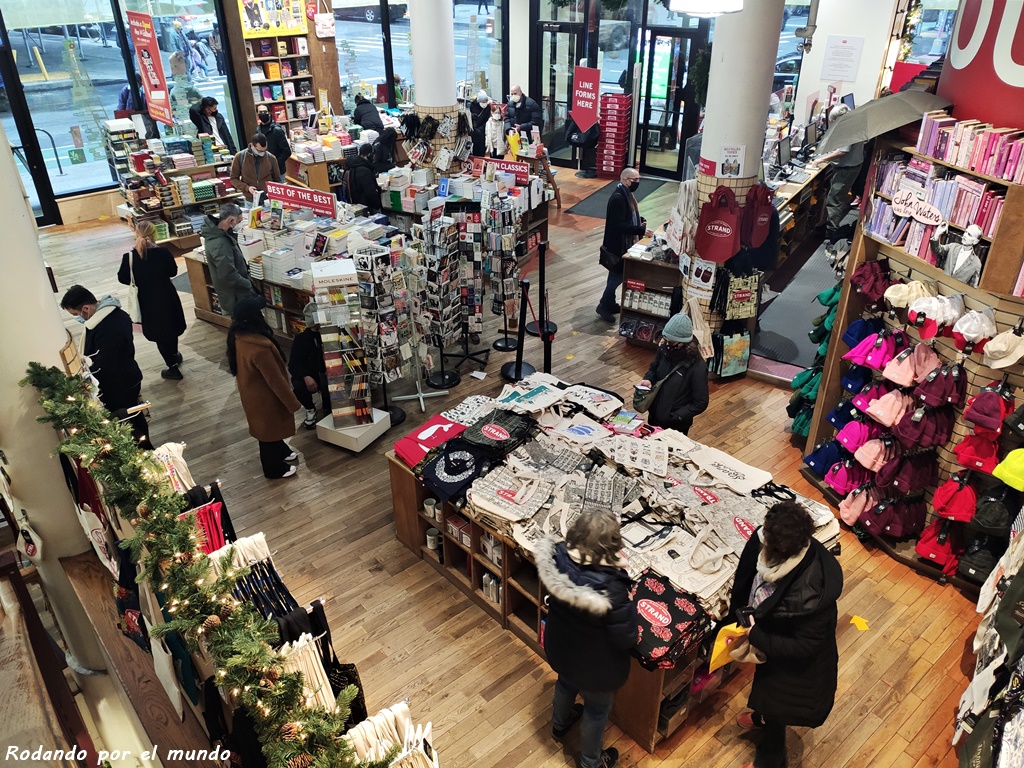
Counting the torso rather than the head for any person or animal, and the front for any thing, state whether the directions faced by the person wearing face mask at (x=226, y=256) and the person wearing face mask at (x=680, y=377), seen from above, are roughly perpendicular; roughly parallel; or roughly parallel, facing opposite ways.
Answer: roughly parallel, facing opposite ways

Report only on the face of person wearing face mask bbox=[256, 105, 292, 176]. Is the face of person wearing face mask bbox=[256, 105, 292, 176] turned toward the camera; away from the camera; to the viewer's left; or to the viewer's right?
toward the camera

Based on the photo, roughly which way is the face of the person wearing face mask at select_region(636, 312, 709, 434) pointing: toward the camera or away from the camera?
toward the camera

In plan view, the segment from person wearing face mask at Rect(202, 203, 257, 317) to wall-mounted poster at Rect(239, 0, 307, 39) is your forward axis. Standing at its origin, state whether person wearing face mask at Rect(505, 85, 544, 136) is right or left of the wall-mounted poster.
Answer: right

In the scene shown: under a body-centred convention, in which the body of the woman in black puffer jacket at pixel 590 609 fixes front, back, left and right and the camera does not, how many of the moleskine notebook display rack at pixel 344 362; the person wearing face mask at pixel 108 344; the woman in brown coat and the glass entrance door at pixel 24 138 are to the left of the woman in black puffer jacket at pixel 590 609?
4

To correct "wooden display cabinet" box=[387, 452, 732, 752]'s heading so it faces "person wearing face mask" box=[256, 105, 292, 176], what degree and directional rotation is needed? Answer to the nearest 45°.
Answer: approximately 90° to its right

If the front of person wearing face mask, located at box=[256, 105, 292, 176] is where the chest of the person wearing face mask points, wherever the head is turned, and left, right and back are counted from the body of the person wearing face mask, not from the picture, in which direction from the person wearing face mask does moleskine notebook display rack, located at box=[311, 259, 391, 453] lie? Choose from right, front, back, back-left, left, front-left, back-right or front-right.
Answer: front-left

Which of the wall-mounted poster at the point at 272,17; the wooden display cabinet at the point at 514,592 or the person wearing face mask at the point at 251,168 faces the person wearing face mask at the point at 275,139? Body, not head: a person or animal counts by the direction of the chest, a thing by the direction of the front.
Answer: the wall-mounted poster

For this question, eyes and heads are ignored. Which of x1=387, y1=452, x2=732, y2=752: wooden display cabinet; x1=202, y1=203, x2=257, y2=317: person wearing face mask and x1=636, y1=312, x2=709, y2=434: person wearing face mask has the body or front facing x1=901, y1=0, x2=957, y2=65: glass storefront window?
x1=202, y1=203, x2=257, y2=317: person wearing face mask

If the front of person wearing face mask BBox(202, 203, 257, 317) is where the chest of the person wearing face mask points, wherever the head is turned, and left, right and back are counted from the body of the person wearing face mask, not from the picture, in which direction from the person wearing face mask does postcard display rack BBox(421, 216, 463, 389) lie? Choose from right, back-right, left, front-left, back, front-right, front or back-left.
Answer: front-right

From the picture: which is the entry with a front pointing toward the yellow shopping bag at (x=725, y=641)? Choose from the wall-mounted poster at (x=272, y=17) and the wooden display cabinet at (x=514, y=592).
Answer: the wall-mounted poster

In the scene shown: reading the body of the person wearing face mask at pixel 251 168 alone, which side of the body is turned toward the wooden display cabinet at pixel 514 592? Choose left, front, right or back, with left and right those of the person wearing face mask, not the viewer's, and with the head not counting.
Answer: front

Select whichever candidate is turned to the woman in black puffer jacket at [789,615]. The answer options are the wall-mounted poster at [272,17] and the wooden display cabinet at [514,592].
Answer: the wall-mounted poster

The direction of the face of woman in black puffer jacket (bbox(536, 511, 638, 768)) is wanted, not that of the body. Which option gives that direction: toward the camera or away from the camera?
away from the camera

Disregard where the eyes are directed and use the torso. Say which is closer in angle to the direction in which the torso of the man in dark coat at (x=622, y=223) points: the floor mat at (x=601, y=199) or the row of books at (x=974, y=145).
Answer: the row of books

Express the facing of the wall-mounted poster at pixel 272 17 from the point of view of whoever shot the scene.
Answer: facing the viewer

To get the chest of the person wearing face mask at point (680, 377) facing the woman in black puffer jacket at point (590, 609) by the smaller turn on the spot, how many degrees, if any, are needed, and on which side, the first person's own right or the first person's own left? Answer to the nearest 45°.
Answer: approximately 45° to the first person's own left
